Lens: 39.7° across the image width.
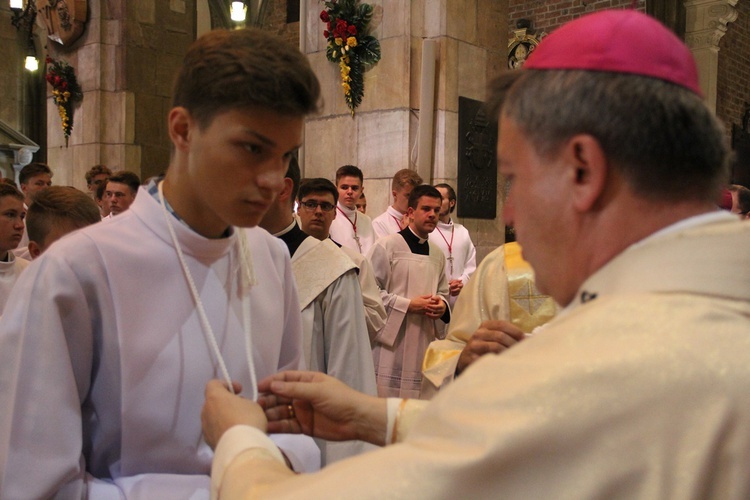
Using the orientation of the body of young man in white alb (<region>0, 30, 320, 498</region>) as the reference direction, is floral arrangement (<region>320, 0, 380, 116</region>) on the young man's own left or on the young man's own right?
on the young man's own left

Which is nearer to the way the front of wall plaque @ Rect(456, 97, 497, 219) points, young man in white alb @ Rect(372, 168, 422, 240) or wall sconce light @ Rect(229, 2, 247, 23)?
the young man in white alb

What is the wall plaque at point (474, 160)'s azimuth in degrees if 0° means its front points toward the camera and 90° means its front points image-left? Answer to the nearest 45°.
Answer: approximately 0°

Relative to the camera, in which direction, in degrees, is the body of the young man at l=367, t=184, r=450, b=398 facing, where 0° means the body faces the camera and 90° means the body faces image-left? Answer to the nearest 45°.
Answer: approximately 315°

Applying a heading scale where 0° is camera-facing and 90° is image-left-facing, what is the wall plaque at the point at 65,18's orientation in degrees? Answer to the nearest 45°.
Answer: approximately 0°

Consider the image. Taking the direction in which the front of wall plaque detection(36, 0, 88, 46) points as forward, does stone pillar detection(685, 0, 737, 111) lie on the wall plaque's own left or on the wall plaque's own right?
on the wall plaque's own left

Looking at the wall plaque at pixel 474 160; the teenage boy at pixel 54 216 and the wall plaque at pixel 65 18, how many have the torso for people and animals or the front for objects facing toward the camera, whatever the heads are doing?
2
